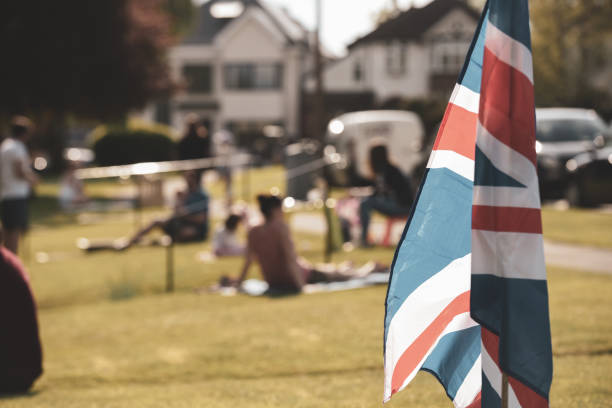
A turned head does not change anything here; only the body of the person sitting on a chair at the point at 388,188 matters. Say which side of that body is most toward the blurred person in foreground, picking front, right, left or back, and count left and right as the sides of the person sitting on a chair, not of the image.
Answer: left

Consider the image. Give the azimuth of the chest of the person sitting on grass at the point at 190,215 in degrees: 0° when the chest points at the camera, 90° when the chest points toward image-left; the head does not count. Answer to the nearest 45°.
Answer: approximately 90°

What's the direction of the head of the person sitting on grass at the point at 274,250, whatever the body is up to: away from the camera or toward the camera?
away from the camera

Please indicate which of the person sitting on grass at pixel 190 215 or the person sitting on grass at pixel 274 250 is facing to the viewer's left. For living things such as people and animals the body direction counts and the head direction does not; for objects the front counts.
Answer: the person sitting on grass at pixel 190 215

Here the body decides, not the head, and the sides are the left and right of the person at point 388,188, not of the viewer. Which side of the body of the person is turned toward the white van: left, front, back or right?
right

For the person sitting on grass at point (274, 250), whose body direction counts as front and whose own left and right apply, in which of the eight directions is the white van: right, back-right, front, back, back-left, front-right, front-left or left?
front-left

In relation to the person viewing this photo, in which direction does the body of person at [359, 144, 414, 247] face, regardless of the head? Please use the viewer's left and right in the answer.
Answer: facing to the left of the viewer

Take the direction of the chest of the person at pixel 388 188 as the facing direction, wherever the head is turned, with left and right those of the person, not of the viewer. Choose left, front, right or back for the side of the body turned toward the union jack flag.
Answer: left

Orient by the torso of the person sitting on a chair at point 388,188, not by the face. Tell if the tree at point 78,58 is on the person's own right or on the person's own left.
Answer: on the person's own right

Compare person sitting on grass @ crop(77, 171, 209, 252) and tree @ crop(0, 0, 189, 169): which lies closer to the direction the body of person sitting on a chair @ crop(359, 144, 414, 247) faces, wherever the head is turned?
the person sitting on grass

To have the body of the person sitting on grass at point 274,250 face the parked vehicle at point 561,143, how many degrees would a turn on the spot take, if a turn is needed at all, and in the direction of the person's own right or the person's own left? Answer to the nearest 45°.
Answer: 0° — they already face it

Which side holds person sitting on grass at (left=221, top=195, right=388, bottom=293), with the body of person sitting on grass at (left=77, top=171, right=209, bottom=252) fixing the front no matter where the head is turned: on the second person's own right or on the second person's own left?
on the second person's own left

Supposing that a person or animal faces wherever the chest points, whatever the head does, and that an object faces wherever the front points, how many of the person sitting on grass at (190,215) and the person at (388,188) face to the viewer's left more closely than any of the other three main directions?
2

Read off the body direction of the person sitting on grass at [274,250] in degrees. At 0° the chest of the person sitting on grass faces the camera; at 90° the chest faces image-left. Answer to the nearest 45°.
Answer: approximately 225°

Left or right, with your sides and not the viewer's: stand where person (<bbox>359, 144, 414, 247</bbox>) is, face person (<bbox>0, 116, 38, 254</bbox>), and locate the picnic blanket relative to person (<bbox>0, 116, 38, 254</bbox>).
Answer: left
